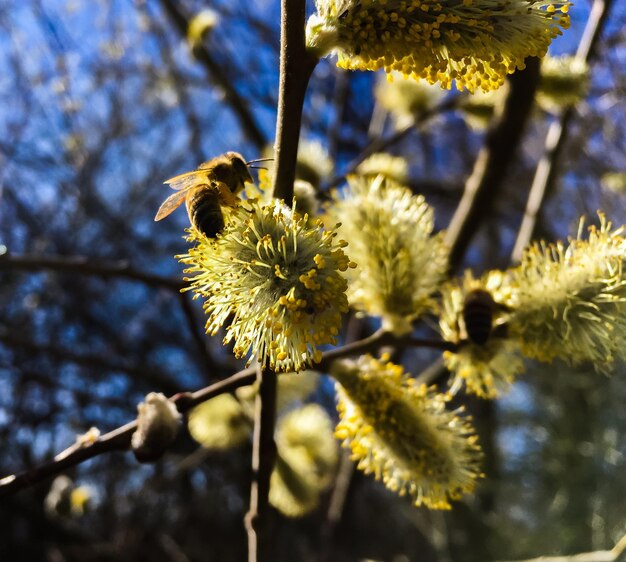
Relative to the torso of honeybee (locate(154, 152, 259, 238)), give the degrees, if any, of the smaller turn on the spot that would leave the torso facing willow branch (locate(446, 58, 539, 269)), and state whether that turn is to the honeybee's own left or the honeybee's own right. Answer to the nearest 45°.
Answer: approximately 45° to the honeybee's own left

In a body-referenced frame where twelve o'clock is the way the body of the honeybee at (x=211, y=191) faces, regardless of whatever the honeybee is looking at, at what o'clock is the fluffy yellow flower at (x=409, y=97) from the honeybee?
The fluffy yellow flower is roughly at 10 o'clock from the honeybee.

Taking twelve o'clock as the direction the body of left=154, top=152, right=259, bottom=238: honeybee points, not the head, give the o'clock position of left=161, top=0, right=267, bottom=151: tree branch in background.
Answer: The tree branch in background is roughly at 9 o'clock from the honeybee.

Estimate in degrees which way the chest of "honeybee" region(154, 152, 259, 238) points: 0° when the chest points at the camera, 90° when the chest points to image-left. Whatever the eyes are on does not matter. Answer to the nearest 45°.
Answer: approximately 270°

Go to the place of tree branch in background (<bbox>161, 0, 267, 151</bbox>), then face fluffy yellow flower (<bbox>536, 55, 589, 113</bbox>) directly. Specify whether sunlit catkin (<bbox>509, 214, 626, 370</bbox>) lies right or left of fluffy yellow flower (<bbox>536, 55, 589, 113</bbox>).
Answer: right
